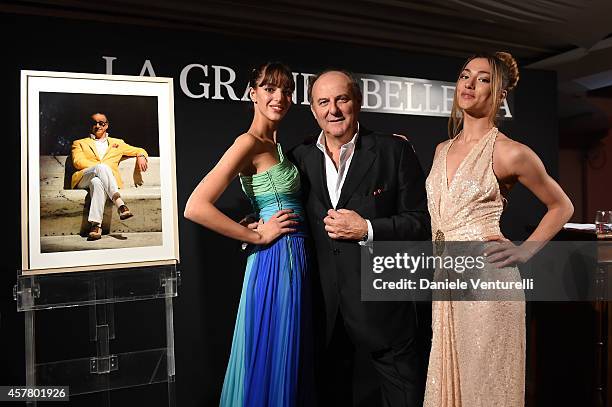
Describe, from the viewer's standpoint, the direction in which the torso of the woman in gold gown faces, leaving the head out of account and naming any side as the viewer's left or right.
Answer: facing the viewer and to the left of the viewer

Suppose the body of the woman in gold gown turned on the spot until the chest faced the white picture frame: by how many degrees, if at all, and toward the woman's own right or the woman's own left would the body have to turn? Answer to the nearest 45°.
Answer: approximately 45° to the woman's own right

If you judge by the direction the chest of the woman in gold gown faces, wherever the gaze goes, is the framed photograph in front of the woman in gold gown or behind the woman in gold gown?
in front

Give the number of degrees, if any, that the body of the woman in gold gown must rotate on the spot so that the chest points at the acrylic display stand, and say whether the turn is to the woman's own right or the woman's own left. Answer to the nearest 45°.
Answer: approximately 45° to the woman's own right

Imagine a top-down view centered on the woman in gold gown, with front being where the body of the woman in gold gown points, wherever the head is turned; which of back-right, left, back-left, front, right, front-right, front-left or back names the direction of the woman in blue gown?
front-right
